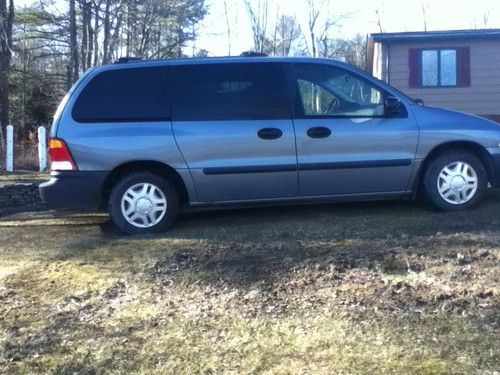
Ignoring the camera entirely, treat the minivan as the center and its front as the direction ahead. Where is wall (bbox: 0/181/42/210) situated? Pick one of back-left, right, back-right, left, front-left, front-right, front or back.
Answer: back-left

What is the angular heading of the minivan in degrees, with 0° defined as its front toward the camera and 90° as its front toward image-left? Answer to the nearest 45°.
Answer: approximately 270°
